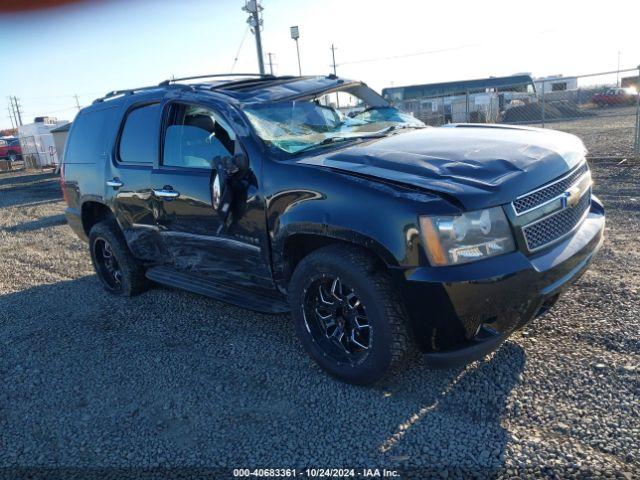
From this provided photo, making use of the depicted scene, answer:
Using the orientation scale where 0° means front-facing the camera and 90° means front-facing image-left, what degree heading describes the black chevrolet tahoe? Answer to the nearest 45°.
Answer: approximately 315°

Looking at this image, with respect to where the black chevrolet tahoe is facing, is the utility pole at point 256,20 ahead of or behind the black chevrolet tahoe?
behind

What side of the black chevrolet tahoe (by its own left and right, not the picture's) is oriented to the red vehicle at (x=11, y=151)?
back

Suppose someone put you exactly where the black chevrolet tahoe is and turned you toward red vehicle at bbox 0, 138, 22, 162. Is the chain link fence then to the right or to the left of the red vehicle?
right

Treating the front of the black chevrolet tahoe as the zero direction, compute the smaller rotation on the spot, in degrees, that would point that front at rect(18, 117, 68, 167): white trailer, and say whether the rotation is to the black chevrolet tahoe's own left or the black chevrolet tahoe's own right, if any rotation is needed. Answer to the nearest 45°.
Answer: approximately 180°

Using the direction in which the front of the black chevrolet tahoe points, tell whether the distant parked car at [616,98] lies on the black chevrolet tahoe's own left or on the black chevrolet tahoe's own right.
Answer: on the black chevrolet tahoe's own left
